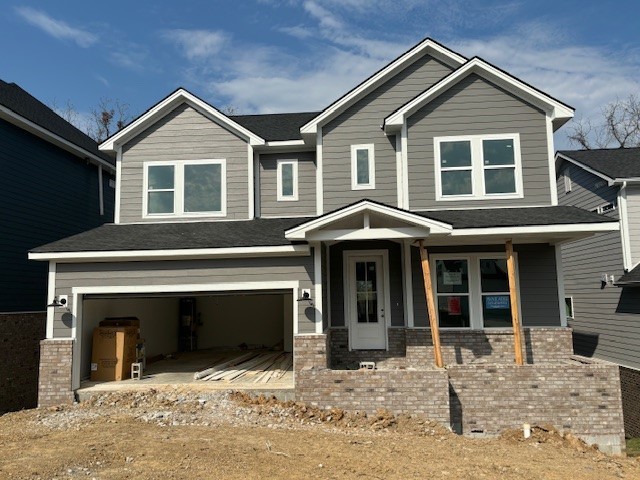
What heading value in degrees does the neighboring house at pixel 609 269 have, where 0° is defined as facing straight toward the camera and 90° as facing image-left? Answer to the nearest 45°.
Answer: approximately 315°

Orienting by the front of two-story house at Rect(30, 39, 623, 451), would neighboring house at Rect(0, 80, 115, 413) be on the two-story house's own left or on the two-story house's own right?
on the two-story house's own right

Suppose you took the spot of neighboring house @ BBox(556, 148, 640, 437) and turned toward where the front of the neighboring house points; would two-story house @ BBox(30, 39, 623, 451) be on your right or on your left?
on your right

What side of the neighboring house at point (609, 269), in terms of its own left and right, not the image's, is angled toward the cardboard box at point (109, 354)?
right

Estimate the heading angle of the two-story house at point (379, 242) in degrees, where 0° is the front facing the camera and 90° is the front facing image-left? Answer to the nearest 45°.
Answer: approximately 0°

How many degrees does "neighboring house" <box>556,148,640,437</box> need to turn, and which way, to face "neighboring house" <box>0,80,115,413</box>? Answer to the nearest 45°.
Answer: approximately 90° to its right
